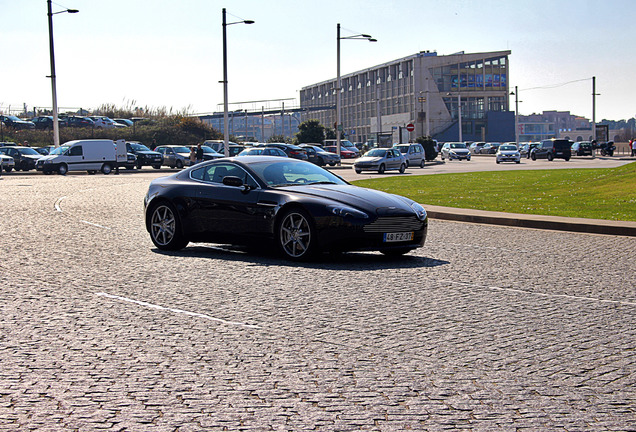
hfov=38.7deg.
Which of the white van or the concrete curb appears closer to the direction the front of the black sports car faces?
the concrete curb

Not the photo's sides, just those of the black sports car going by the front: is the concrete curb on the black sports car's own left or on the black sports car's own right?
on the black sports car's own left

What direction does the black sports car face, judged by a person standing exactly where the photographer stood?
facing the viewer and to the right of the viewer

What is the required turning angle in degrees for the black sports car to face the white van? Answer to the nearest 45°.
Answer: approximately 135° to its left

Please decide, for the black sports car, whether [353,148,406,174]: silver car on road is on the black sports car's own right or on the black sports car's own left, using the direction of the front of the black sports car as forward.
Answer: on the black sports car's own left

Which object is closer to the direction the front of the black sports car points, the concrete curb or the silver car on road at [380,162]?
the concrete curb
